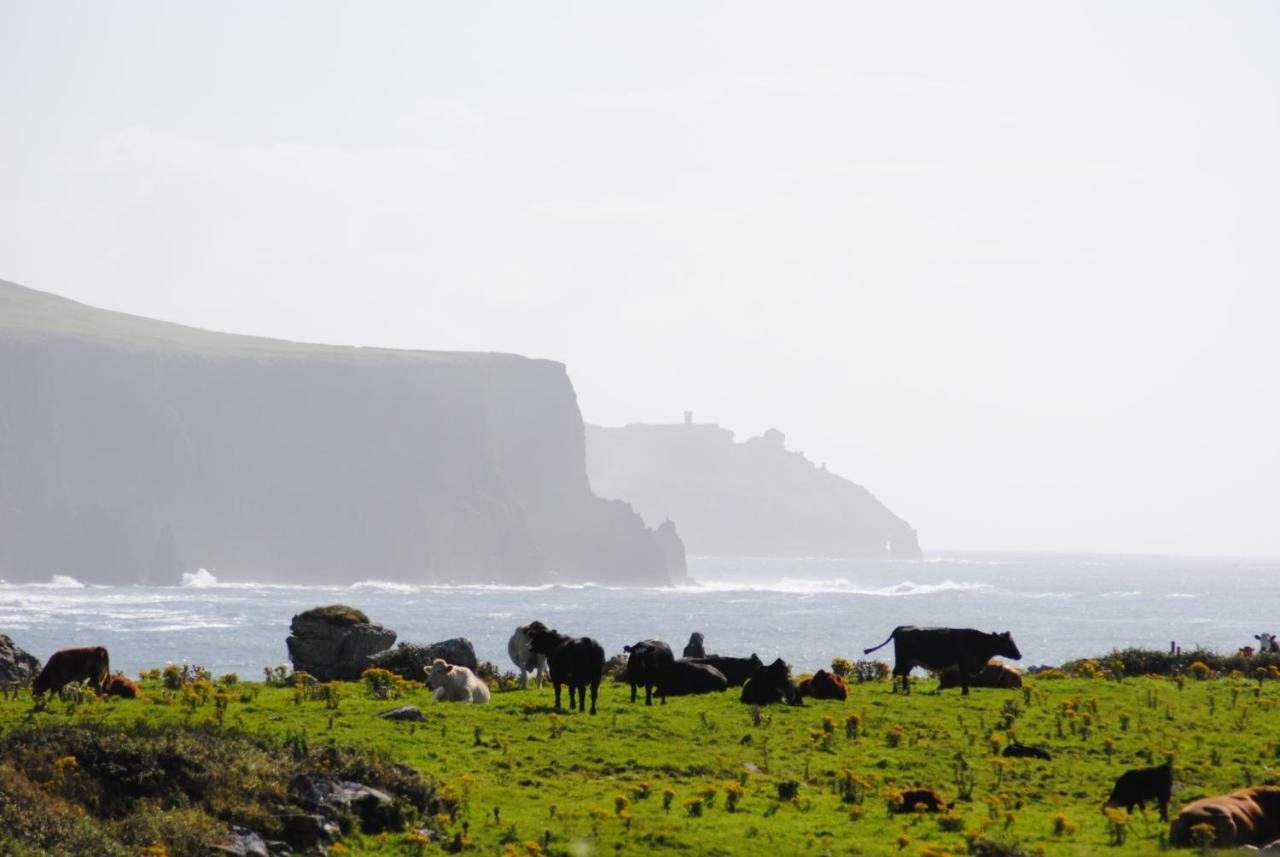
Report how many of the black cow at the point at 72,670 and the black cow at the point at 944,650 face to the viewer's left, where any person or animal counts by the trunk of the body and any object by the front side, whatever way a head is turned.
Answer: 1

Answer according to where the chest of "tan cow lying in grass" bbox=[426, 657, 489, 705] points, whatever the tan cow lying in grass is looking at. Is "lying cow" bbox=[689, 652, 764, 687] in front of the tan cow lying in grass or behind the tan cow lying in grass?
behind

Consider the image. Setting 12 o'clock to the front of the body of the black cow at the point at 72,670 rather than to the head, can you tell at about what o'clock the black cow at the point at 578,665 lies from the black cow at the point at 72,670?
the black cow at the point at 578,665 is roughly at 7 o'clock from the black cow at the point at 72,670.

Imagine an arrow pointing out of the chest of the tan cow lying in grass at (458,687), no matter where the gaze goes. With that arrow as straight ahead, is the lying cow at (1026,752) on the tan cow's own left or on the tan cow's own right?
on the tan cow's own left

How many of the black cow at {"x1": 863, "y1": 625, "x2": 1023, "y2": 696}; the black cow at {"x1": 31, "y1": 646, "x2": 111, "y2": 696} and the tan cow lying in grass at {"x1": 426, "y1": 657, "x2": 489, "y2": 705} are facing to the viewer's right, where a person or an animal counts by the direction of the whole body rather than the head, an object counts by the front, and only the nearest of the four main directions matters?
1

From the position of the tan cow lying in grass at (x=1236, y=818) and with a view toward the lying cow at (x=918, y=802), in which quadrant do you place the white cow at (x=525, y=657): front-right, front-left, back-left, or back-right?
front-right

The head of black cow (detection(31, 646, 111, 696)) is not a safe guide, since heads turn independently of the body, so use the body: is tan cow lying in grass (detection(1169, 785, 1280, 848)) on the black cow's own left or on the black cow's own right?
on the black cow's own left

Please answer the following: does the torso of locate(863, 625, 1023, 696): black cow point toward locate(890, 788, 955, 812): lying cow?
no

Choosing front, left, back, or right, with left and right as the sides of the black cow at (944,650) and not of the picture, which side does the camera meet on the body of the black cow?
right

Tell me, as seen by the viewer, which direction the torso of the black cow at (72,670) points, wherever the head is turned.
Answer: to the viewer's left

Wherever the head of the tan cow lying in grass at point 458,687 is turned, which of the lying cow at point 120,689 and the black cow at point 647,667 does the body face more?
the lying cow

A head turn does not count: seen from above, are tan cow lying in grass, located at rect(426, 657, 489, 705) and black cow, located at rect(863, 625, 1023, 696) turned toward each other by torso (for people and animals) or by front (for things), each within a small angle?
no

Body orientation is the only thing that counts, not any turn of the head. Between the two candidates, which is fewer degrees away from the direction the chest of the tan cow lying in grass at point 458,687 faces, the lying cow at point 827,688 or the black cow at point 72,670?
the black cow

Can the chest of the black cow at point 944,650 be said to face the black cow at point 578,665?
no

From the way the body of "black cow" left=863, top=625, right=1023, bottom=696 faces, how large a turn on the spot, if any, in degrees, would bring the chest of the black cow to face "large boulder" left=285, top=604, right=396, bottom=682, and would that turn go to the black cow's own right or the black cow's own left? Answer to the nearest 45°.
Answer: approximately 180°

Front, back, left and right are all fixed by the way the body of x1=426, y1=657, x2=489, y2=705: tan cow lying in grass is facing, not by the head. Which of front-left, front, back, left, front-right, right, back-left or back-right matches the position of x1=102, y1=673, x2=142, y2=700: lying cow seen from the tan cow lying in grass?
front-right

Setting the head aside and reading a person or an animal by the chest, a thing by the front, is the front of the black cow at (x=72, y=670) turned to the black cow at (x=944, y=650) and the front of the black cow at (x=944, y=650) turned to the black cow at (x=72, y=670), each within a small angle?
no

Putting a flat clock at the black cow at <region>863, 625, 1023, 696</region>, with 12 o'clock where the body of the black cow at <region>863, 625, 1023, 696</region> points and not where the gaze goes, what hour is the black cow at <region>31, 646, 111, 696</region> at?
the black cow at <region>31, 646, 111, 696</region> is roughly at 5 o'clock from the black cow at <region>863, 625, 1023, 696</region>.
